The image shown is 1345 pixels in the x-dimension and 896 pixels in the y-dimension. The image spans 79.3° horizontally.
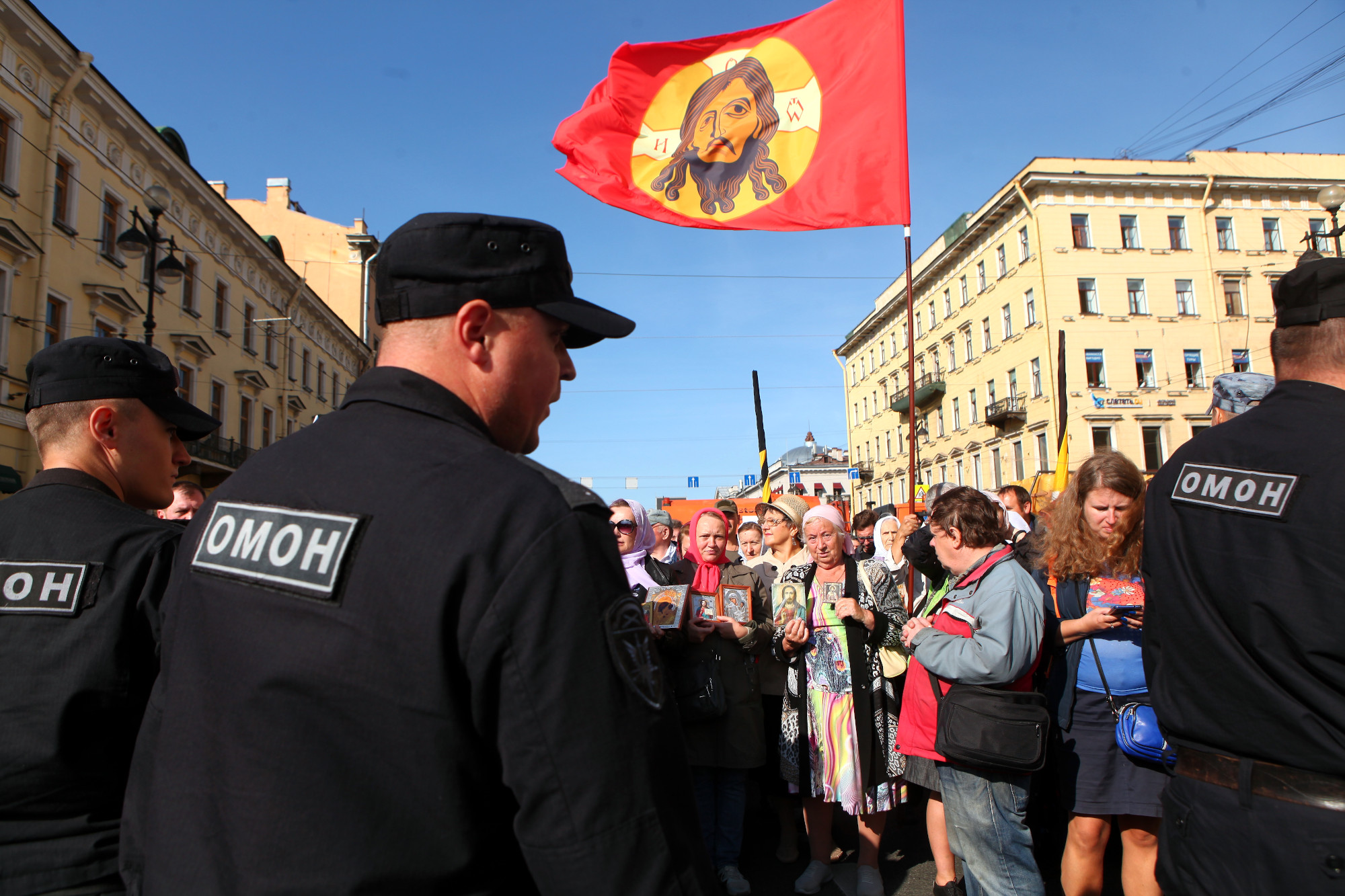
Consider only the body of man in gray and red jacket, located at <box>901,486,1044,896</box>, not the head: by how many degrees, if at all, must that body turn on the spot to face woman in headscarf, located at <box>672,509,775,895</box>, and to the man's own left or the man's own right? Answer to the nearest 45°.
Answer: approximately 45° to the man's own right

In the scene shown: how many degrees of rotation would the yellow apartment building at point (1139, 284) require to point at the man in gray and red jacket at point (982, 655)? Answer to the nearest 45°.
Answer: approximately 45° to its left

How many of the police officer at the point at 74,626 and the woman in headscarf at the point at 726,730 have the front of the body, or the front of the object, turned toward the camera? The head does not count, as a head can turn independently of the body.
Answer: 1

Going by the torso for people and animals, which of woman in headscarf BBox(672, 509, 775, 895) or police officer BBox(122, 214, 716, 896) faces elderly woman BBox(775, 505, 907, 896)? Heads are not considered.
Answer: the police officer

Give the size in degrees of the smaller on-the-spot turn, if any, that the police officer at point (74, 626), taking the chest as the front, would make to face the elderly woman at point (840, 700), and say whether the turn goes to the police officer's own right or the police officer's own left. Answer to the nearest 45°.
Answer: approximately 45° to the police officer's own right

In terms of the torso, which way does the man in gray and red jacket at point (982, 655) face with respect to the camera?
to the viewer's left

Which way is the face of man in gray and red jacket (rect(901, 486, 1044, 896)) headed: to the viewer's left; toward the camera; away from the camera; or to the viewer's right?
to the viewer's left

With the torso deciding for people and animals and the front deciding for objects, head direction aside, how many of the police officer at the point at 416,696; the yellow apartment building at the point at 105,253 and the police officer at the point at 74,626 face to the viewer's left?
0

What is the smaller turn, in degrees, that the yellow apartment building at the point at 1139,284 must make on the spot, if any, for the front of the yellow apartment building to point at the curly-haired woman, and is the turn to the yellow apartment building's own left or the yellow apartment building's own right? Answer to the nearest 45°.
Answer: approximately 45° to the yellow apartment building's own left

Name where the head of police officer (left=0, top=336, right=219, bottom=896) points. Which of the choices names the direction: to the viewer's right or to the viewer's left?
to the viewer's right

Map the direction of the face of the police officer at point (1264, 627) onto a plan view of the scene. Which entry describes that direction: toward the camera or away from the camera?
away from the camera

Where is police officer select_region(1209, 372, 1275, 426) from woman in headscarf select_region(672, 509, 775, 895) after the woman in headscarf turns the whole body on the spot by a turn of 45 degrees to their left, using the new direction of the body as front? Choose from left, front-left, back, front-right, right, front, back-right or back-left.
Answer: front

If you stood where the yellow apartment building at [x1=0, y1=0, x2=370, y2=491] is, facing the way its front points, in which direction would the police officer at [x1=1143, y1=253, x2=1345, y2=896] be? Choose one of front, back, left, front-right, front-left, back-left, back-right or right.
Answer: front-right

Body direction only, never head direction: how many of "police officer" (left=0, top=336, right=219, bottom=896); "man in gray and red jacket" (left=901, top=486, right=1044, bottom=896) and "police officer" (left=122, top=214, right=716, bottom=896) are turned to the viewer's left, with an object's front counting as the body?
1

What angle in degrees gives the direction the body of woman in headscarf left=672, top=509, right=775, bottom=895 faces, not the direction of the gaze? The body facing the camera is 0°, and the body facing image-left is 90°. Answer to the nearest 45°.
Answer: approximately 0°

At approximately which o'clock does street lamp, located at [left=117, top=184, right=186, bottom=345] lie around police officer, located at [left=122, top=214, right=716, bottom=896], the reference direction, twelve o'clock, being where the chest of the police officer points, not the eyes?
The street lamp is roughly at 10 o'clock from the police officer.

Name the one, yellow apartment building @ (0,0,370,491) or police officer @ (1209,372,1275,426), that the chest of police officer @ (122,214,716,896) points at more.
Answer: the police officer

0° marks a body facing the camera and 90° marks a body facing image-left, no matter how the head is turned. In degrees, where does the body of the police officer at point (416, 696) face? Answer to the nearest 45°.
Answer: approximately 225°

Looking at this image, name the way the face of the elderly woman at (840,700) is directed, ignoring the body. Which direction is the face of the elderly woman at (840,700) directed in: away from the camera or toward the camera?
toward the camera
